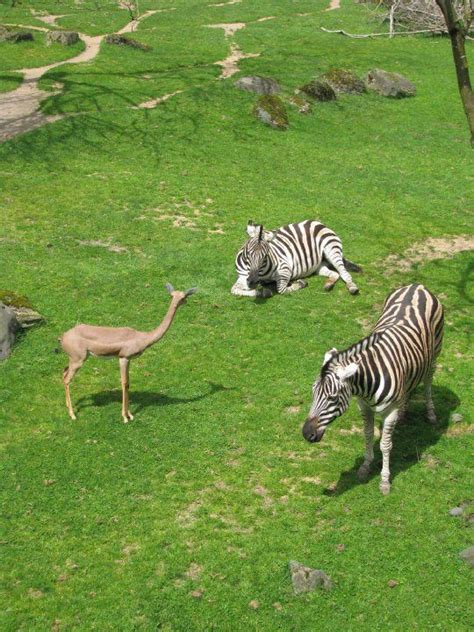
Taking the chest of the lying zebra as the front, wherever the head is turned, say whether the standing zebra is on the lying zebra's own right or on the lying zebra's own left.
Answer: on the lying zebra's own left

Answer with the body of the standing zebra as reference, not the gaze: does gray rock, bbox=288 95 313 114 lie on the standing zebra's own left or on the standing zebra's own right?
on the standing zebra's own right

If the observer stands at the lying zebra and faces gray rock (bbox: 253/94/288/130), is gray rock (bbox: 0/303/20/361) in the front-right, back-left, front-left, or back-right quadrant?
back-left

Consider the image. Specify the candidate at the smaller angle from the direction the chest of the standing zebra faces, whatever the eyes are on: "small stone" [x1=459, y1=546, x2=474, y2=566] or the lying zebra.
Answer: the small stone

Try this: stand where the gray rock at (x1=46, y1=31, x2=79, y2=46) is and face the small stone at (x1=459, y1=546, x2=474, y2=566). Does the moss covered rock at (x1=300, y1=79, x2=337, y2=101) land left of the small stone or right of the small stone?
left

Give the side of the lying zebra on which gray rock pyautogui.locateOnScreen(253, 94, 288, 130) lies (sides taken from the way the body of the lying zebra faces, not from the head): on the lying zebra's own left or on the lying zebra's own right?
on the lying zebra's own right

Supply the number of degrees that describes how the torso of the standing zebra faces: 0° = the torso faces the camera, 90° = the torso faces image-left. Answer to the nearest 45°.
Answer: approximately 45°

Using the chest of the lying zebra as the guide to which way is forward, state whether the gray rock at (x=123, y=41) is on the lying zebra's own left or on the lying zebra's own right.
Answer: on the lying zebra's own right

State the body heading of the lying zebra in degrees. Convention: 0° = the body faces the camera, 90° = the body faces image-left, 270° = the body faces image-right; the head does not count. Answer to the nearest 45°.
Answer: approximately 45°
